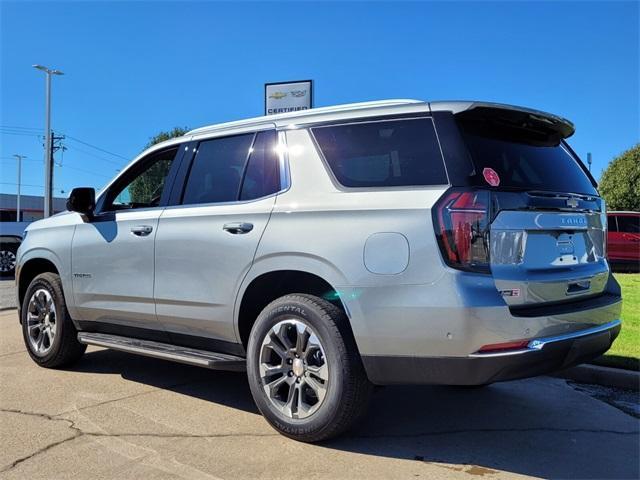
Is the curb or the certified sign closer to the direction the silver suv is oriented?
the certified sign

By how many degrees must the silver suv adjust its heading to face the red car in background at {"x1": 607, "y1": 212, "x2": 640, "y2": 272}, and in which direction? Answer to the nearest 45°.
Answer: approximately 90° to its right

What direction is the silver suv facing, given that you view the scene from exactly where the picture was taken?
facing away from the viewer and to the left of the viewer

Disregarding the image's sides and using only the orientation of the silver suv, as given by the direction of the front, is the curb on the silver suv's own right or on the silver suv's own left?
on the silver suv's own right

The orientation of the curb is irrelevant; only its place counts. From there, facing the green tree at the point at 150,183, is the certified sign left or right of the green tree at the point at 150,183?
right

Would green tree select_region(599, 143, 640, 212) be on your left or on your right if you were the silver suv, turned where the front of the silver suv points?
on your right

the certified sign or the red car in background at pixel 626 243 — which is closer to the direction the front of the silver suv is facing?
the certified sign
